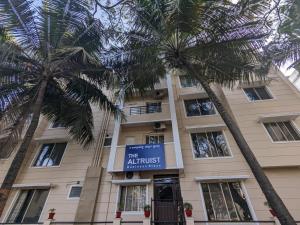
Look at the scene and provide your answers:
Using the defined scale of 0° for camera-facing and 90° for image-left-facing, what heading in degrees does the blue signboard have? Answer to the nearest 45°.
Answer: approximately 0°

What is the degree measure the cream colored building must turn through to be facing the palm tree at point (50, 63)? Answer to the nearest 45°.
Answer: approximately 45° to its right

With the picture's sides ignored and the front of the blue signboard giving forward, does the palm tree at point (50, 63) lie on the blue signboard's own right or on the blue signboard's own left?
on the blue signboard's own right

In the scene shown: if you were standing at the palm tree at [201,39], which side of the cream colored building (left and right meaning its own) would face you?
front

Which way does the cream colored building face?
toward the camera
